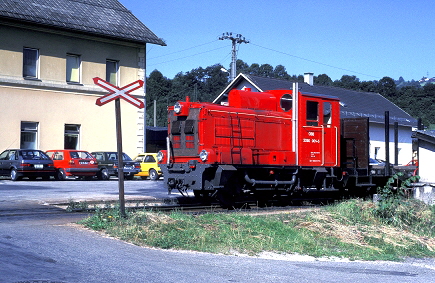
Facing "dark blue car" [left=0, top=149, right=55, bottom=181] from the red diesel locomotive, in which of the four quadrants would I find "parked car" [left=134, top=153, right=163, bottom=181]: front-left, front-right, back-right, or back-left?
front-right

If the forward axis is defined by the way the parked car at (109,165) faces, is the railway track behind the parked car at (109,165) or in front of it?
behind

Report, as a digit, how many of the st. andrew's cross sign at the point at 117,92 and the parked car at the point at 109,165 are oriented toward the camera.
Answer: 1

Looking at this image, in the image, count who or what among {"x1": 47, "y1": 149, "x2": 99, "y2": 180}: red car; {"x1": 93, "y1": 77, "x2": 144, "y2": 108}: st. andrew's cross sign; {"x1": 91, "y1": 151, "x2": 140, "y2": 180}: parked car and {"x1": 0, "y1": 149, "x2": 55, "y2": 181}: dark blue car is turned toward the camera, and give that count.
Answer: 1

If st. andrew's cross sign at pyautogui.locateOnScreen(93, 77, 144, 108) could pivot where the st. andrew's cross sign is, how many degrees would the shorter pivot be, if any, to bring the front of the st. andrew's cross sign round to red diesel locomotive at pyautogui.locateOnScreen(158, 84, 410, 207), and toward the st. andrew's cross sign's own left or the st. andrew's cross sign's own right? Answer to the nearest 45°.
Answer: approximately 135° to the st. andrew's cross sign's own left

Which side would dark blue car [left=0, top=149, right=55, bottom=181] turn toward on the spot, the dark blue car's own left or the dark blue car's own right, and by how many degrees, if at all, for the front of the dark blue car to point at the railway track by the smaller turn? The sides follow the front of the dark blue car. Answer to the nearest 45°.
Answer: approximately 135° to the dark blue car's own left

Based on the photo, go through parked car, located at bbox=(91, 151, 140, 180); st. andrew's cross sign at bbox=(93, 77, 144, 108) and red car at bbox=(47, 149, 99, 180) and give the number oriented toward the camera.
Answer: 1
